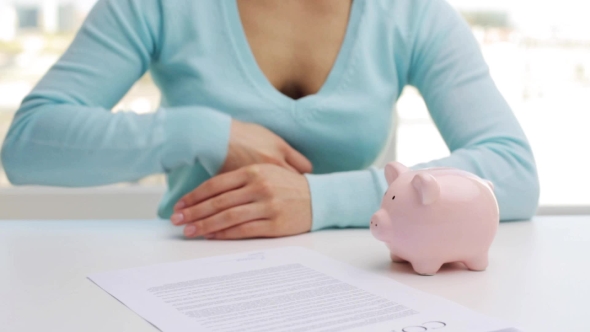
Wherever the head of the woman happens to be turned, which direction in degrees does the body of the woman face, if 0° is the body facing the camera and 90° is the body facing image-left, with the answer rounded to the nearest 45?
approximately 0°
